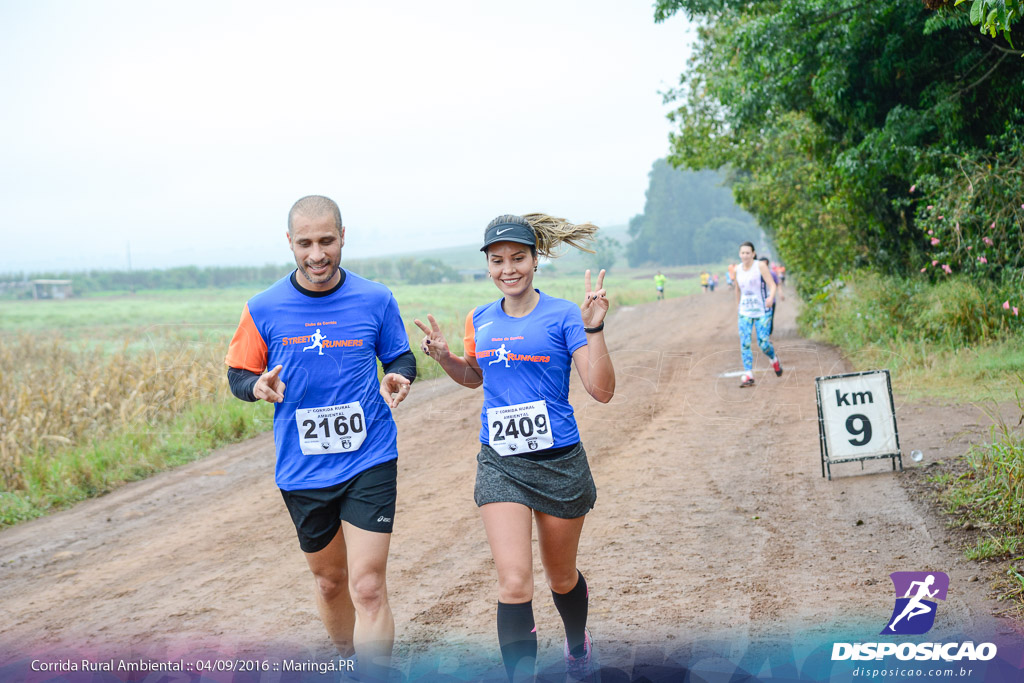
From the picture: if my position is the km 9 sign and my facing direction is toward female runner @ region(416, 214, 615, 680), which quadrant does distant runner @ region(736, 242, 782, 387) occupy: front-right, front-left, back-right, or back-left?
back-right

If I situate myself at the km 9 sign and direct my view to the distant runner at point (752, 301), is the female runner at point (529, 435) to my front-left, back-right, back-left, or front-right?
back-left

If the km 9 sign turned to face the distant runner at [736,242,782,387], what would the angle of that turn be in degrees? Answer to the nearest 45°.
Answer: approximately 180°

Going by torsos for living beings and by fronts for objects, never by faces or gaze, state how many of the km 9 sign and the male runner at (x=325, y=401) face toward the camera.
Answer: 2

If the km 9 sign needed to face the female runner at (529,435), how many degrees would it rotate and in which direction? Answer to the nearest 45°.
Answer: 0° — it already faces them

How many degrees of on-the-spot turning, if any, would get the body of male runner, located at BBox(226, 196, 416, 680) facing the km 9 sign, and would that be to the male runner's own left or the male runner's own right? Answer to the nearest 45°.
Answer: approximately 135° to the male runner's own left

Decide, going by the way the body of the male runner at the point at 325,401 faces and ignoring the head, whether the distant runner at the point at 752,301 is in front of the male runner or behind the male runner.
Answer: behind

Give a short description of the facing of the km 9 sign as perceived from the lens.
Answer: facing the viewer

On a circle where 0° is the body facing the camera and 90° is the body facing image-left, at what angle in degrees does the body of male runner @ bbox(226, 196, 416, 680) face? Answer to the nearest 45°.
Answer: approximately 0°
